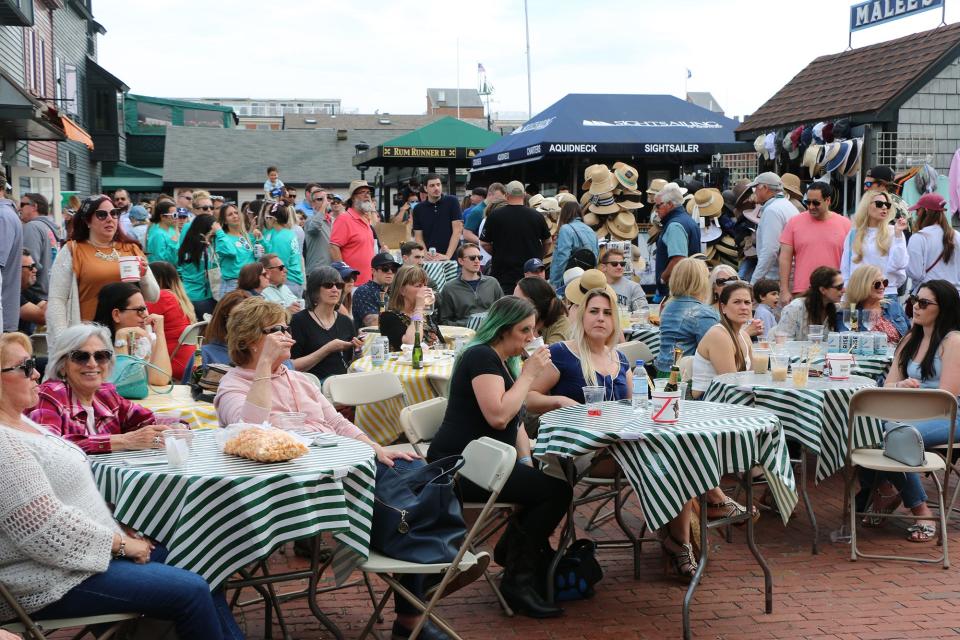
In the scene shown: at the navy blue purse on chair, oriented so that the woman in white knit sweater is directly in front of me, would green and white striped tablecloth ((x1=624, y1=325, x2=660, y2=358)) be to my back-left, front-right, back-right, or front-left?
back-right

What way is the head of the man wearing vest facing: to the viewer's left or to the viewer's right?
to the viewer's left

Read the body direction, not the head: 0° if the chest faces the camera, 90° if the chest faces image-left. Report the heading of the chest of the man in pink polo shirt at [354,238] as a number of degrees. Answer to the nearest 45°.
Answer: approximately 315°

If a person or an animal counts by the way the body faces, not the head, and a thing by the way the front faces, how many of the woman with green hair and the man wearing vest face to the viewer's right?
1

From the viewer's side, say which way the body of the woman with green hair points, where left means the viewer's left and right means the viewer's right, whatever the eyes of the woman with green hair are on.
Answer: facing to the right of the viewer

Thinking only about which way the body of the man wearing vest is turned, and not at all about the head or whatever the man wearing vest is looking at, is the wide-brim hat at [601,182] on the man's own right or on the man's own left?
on the man's own right

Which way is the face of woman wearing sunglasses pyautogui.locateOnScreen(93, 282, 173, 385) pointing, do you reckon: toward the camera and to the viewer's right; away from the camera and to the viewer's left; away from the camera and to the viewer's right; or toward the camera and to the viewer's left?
toward the camera and to the viewer's right

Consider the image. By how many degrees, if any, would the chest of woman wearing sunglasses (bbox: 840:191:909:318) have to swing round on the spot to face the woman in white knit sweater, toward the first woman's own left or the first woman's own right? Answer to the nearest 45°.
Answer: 0° — they already face them

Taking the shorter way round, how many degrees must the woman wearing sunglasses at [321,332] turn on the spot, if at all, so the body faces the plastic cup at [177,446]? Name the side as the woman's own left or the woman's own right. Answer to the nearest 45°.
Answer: approximately 45° to the woman's own right

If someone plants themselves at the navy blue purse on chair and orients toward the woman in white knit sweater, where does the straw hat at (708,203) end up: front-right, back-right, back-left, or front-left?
back-right
